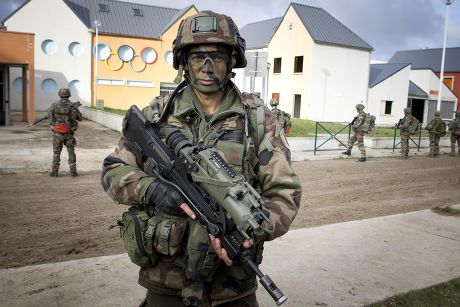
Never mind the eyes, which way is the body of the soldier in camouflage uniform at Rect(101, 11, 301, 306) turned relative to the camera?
toward the camera

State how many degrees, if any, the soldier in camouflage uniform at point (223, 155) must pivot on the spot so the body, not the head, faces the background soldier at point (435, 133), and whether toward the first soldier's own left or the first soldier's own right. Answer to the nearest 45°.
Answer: approximately 135° to the first soldier's own left

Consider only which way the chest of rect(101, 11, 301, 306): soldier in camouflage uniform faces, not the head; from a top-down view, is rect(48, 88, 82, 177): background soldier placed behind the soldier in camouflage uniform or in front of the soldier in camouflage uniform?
behind
